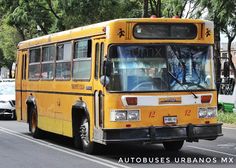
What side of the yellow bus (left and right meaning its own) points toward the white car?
back

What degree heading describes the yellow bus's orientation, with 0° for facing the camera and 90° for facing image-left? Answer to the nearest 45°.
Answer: approximately 315°
